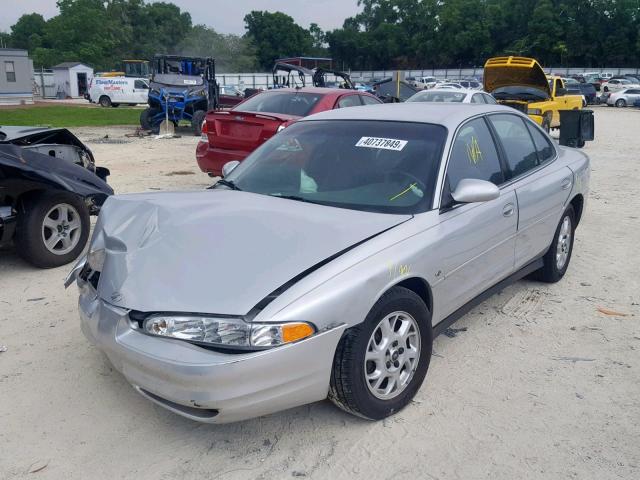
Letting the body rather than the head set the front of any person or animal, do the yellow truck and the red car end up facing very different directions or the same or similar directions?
very different directions

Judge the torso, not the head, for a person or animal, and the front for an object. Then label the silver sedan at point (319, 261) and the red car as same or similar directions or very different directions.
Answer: very different directions

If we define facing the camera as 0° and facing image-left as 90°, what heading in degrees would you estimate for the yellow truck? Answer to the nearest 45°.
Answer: approximately 45°

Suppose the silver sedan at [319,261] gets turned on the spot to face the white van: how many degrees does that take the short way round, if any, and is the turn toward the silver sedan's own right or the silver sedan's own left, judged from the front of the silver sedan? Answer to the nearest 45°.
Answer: approximately 135° to the silver sedan's own right

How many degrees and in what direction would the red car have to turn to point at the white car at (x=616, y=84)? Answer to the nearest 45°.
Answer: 0° — it already faces it
